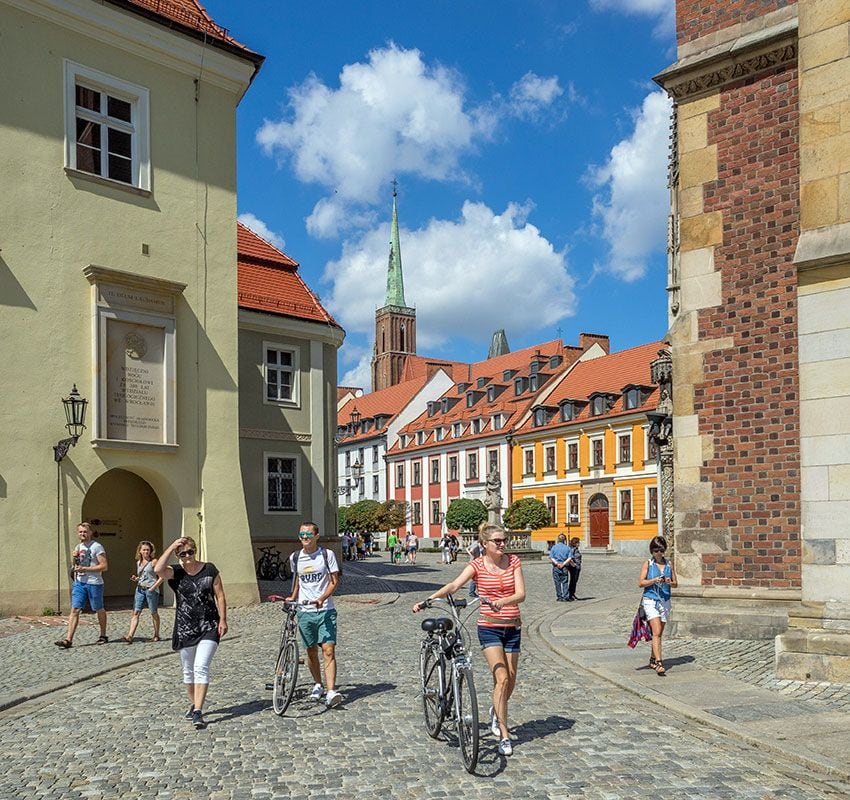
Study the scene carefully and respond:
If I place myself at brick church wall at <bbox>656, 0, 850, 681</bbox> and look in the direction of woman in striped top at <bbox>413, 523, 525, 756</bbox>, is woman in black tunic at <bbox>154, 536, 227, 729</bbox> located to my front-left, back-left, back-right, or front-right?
front-right

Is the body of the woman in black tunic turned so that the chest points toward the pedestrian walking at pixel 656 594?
no

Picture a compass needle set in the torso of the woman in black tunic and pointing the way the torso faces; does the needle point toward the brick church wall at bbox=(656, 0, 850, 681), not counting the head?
no

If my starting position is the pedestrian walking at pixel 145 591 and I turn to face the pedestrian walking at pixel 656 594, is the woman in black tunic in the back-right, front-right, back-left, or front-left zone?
front-right

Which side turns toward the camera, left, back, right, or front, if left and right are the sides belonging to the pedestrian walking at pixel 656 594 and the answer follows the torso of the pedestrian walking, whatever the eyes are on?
front

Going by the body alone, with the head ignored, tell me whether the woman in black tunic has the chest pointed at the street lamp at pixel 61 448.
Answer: no

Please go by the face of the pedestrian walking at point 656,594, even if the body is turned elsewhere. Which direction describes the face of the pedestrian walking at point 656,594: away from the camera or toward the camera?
toward the camera

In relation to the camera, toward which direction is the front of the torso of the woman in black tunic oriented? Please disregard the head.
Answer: toward the camera

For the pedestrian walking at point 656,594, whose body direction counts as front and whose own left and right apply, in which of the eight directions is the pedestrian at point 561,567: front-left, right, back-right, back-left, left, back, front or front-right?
back

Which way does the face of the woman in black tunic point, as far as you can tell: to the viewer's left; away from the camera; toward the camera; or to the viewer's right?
toward the camera
